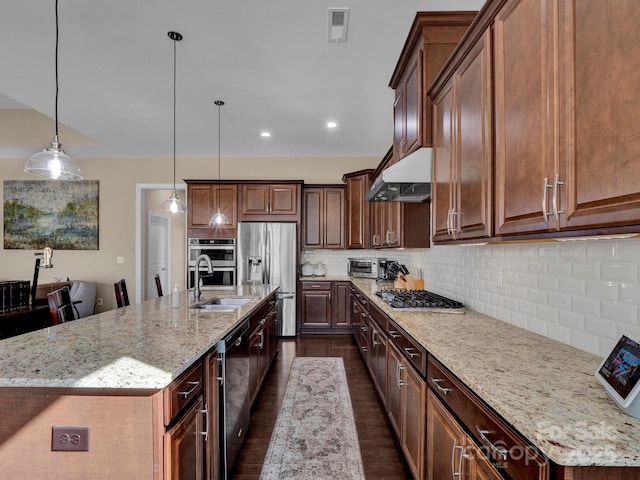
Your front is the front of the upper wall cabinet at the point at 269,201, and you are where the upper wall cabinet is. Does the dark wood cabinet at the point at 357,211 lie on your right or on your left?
on your left

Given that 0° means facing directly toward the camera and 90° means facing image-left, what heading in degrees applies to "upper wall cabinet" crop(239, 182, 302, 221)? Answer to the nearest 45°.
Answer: approximately 0°

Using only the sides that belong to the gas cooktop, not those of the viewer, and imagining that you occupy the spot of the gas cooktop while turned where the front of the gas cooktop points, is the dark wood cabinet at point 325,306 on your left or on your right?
on your right

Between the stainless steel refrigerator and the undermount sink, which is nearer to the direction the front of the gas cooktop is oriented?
the undermount sink

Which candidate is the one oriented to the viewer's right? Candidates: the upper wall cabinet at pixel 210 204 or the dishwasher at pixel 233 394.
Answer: the dishwasher

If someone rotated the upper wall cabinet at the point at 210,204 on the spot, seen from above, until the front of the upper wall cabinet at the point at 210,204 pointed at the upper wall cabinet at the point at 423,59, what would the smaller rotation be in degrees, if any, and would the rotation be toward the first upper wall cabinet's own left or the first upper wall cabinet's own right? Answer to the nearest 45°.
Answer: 0° — it already faces it

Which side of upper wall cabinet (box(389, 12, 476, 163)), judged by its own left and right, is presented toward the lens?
left

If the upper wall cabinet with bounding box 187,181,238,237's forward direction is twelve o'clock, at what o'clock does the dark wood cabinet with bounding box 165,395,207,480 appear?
The dark wood cabinet is roughly at 12 o'clock from the upper wall cabinet.

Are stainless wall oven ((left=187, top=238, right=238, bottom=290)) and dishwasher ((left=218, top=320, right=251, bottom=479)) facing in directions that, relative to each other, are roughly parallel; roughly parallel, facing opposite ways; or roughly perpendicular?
roughly perpendicular
